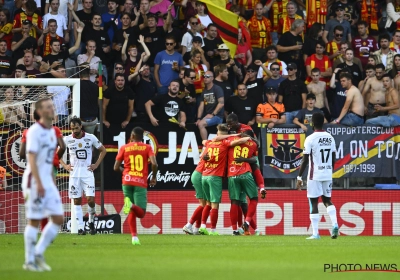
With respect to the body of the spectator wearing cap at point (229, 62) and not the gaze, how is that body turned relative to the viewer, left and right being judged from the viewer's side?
facing the viewer and to the left of the viewer

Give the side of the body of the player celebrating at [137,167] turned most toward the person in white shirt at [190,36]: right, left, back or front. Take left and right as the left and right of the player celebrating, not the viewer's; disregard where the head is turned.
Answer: front

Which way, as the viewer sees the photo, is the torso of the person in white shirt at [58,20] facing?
toward the camera

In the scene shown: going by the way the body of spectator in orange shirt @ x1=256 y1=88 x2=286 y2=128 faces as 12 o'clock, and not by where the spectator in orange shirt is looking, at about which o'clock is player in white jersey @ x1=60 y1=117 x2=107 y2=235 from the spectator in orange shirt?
The player in white jersey is roughly at 2 o'clock from the spectator in orange shirt.

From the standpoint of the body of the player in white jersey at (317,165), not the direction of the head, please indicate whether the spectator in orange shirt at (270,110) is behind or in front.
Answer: in front

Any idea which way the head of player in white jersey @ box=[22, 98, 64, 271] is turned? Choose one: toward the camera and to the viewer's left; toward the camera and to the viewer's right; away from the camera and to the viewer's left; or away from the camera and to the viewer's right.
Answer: toward the camera and to the viewer's right

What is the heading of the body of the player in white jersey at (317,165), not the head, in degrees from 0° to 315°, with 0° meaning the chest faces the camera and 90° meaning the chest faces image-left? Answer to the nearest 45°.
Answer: approximately 135°

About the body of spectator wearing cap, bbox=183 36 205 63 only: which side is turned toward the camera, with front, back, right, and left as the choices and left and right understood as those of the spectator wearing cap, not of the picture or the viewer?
front

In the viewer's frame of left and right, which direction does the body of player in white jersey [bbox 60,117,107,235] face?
facing the viewer

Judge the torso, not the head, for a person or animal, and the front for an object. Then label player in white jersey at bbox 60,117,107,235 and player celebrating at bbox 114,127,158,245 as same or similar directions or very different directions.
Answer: very different directions

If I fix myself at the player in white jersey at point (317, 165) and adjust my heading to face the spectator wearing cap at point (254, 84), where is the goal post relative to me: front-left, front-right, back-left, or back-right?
front-left

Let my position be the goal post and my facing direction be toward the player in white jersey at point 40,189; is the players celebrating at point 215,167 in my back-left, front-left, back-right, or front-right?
front-left

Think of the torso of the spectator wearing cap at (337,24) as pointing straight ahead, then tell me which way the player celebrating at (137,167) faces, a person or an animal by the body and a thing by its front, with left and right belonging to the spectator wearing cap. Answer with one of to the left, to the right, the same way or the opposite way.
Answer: the opposite way

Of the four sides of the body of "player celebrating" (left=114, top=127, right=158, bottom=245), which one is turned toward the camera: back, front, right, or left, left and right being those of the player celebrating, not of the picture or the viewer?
back
